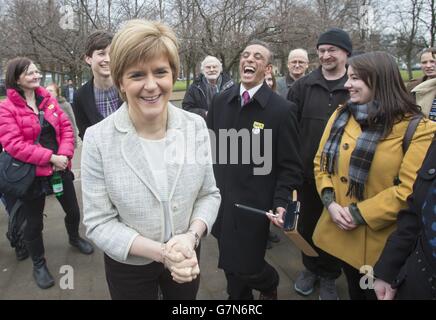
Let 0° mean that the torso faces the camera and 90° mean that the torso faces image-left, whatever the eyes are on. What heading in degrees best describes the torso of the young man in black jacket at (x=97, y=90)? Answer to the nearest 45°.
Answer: approximately 315°

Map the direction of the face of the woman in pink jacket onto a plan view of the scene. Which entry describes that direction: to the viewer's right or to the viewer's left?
to the viewer's right

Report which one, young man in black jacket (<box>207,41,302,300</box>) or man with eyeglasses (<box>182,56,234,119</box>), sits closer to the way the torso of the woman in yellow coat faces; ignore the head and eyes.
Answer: the young man in black jacket

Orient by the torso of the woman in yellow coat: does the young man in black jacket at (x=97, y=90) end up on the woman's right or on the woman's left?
on the woman's right

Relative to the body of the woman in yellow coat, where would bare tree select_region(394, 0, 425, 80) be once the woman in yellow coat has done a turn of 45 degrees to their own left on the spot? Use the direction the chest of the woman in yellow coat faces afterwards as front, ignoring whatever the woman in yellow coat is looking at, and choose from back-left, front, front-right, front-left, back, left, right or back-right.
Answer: back

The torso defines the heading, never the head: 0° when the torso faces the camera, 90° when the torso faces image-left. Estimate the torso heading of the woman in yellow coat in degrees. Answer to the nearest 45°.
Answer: approximately 45°

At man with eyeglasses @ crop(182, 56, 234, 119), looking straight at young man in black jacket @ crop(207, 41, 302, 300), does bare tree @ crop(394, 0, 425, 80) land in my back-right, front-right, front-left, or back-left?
back-left

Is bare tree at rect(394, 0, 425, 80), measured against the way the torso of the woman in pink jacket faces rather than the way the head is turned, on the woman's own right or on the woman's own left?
on the woman's own left
